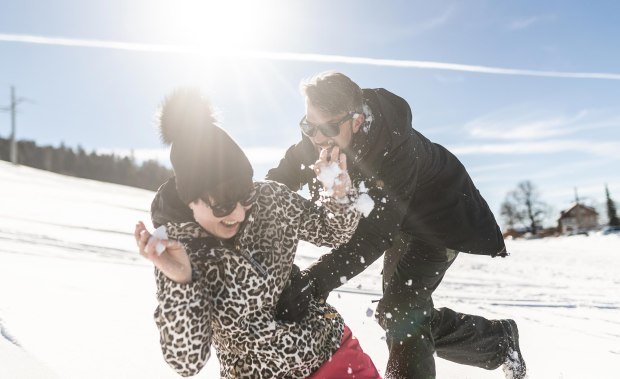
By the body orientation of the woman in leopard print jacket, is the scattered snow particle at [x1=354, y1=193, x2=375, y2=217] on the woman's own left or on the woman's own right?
on the woman's own left

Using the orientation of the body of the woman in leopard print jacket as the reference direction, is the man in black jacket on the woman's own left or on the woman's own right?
on the woman's own left
